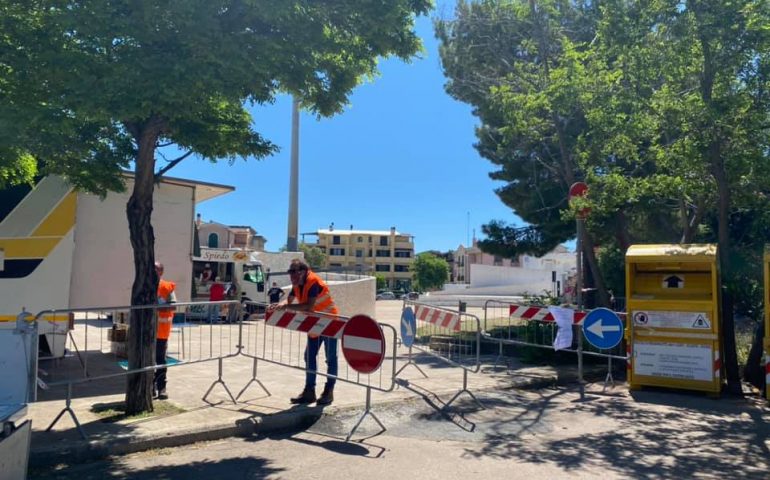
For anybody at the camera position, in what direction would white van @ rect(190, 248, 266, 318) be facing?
facing to the right of the viewer

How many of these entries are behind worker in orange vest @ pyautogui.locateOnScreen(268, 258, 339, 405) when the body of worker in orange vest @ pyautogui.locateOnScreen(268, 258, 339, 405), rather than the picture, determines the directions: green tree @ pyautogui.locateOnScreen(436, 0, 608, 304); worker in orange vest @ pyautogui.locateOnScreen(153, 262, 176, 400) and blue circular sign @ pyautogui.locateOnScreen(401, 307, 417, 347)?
2

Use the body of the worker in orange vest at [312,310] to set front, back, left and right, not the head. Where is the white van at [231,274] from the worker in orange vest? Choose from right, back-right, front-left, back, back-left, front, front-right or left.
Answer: back-right

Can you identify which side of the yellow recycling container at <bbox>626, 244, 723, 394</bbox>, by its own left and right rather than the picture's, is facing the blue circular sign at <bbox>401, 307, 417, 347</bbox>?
right

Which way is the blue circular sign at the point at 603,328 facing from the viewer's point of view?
toward the camera

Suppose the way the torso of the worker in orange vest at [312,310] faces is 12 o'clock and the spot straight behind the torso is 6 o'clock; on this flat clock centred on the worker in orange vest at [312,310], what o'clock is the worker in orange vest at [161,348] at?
the worker in orange vest at [161,348] is roughly at 2 o'clock from the worker in orange vest at [312,310].

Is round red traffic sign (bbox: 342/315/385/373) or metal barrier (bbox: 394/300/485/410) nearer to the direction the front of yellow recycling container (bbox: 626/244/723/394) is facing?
the round red traffic sign

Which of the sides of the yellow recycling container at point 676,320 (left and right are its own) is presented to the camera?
front

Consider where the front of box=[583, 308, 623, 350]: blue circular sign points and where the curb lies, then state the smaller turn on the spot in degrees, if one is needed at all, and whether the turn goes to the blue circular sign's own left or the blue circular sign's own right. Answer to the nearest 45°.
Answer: approximately 45° to the blue circular sign's own right

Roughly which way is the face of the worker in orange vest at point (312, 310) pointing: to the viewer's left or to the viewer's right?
to the viewer's left

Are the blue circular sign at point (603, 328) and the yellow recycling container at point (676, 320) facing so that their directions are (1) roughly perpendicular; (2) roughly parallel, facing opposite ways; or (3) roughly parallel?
roughly parallel

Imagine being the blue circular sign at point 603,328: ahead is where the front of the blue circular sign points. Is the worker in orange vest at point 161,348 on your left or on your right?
on your right
